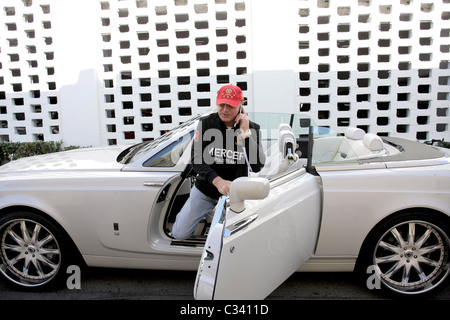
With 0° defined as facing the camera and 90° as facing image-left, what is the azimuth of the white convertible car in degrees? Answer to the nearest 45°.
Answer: approximately 90°
